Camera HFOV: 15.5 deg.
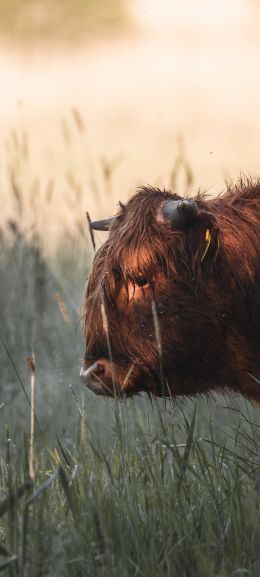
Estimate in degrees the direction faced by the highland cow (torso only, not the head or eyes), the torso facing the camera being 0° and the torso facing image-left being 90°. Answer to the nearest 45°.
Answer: approximately 90°
